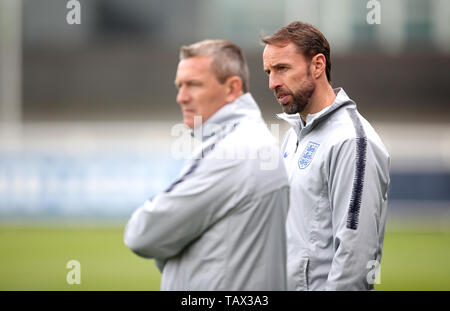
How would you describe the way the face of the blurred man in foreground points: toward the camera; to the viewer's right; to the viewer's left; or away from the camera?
to the viewer's left

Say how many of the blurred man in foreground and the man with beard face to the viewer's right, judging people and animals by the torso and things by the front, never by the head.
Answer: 0

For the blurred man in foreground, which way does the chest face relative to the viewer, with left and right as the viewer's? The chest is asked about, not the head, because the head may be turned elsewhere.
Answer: facing away from the viewer and to the left of the viewer

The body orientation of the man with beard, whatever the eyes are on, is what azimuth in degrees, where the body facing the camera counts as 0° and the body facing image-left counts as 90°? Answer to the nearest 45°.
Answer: approximately 45°

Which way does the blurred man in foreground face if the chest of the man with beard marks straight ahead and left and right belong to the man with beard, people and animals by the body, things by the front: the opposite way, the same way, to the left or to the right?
to the right
